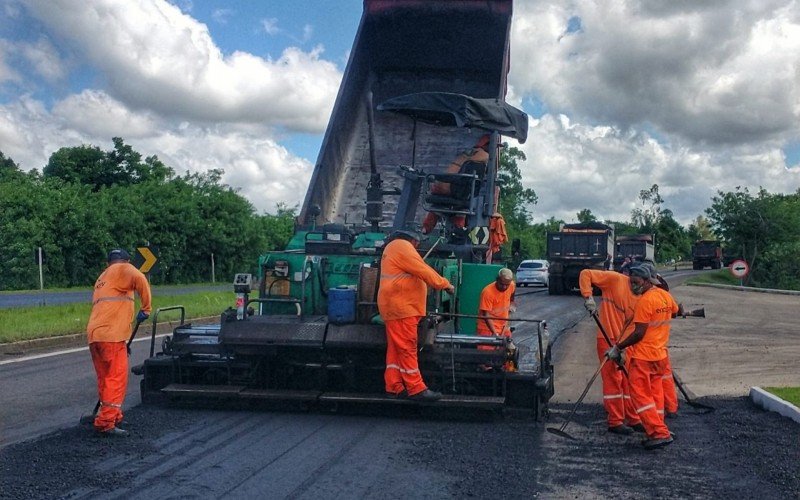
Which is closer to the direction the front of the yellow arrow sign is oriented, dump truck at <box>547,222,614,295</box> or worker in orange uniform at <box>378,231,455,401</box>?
the worker in orange uniform

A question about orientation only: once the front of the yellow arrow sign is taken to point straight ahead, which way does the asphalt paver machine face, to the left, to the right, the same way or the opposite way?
the opposite way

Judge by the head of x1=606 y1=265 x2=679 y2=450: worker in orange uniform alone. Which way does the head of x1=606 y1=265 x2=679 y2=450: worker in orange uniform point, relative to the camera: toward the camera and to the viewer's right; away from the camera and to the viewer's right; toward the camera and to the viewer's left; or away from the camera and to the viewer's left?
toward the camera and to the viewer's left

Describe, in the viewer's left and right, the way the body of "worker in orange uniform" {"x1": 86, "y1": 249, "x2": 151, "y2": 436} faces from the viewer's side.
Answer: facing away from the viewer and to the right of the viewer

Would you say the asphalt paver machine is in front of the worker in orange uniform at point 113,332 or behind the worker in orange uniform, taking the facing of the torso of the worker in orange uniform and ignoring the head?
in front

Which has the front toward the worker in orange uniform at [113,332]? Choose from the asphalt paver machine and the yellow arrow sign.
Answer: the yellow arrow sign

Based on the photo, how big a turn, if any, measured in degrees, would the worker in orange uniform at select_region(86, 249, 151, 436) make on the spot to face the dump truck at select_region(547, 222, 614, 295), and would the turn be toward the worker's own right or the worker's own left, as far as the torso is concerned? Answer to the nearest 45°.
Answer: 0° — they already face it

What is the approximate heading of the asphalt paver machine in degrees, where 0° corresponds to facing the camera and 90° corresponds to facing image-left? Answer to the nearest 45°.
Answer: approximately 180°

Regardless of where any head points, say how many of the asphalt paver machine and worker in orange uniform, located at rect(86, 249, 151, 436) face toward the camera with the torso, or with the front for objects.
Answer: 0

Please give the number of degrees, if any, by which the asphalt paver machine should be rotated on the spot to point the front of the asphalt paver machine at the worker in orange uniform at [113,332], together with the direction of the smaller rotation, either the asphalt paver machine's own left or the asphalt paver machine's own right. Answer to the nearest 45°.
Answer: approximately 135° to the asphalt paver machine's own left

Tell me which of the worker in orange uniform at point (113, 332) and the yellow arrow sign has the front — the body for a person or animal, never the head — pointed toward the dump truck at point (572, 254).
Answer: the worker in orange uniform
